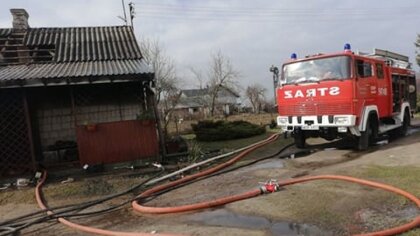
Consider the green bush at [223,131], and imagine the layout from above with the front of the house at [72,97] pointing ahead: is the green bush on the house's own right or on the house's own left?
on the house's own left

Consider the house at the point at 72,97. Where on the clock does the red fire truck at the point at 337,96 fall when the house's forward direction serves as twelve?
The red fire truck is roughly at 10 o'clock from the house.

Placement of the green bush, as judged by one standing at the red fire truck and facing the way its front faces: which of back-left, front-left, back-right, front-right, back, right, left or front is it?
right

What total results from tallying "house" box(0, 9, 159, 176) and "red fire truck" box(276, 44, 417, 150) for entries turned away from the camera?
0

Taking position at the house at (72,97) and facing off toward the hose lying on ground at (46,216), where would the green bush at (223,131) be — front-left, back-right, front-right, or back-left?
back-left

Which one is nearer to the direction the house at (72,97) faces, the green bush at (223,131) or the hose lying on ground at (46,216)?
the hose lying on ground

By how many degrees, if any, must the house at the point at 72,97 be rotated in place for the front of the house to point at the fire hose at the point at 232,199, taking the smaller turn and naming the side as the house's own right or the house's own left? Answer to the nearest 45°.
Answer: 0° — it already faces it

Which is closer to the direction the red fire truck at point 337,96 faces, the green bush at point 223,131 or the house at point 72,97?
the house

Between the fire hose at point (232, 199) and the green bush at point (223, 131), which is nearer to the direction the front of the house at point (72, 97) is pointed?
the fire hose
